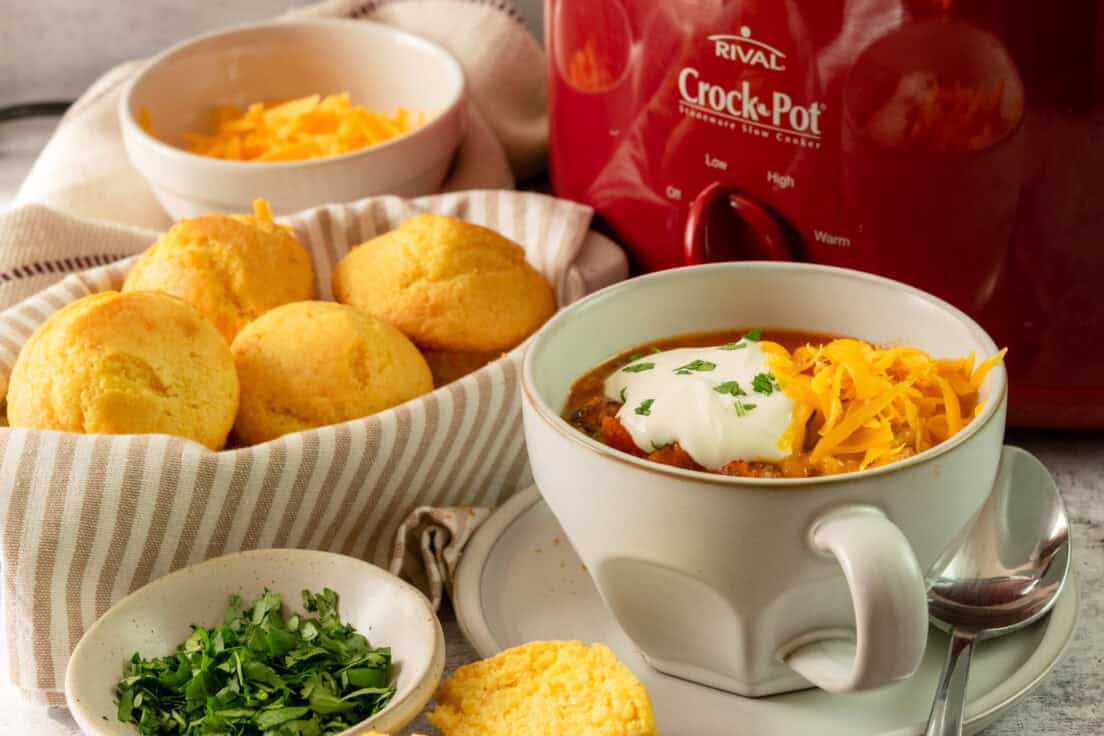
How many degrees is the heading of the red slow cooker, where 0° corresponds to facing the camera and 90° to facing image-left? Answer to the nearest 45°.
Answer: approximately 45°

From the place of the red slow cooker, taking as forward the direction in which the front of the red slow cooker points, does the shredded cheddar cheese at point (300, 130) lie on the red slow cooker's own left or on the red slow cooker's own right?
on the red slow cooker's own right

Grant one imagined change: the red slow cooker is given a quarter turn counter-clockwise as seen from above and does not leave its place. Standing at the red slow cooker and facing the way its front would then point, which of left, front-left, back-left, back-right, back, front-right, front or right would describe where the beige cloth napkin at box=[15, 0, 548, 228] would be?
back
